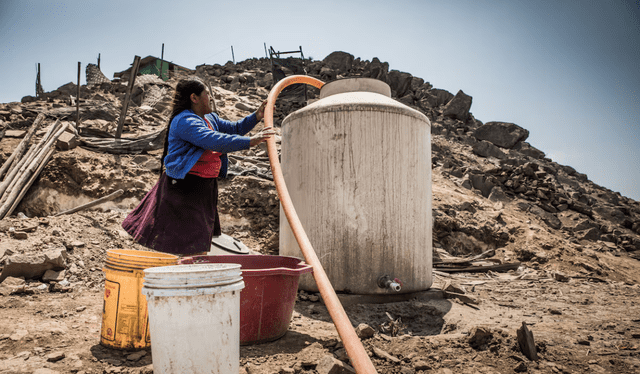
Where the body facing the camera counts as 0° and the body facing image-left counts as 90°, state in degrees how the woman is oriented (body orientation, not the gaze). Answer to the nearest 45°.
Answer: approximately 270°

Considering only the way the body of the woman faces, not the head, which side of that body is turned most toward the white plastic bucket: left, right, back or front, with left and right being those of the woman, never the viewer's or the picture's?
right

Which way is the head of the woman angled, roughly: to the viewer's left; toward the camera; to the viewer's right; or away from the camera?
to the viewer's right

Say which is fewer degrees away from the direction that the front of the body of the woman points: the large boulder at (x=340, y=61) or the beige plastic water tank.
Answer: the beige plastic water tank

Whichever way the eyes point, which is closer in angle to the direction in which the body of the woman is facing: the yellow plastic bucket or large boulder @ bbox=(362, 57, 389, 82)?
the large boulder

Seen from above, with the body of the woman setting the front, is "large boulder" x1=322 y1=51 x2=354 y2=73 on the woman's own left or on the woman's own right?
on the woman's own left
